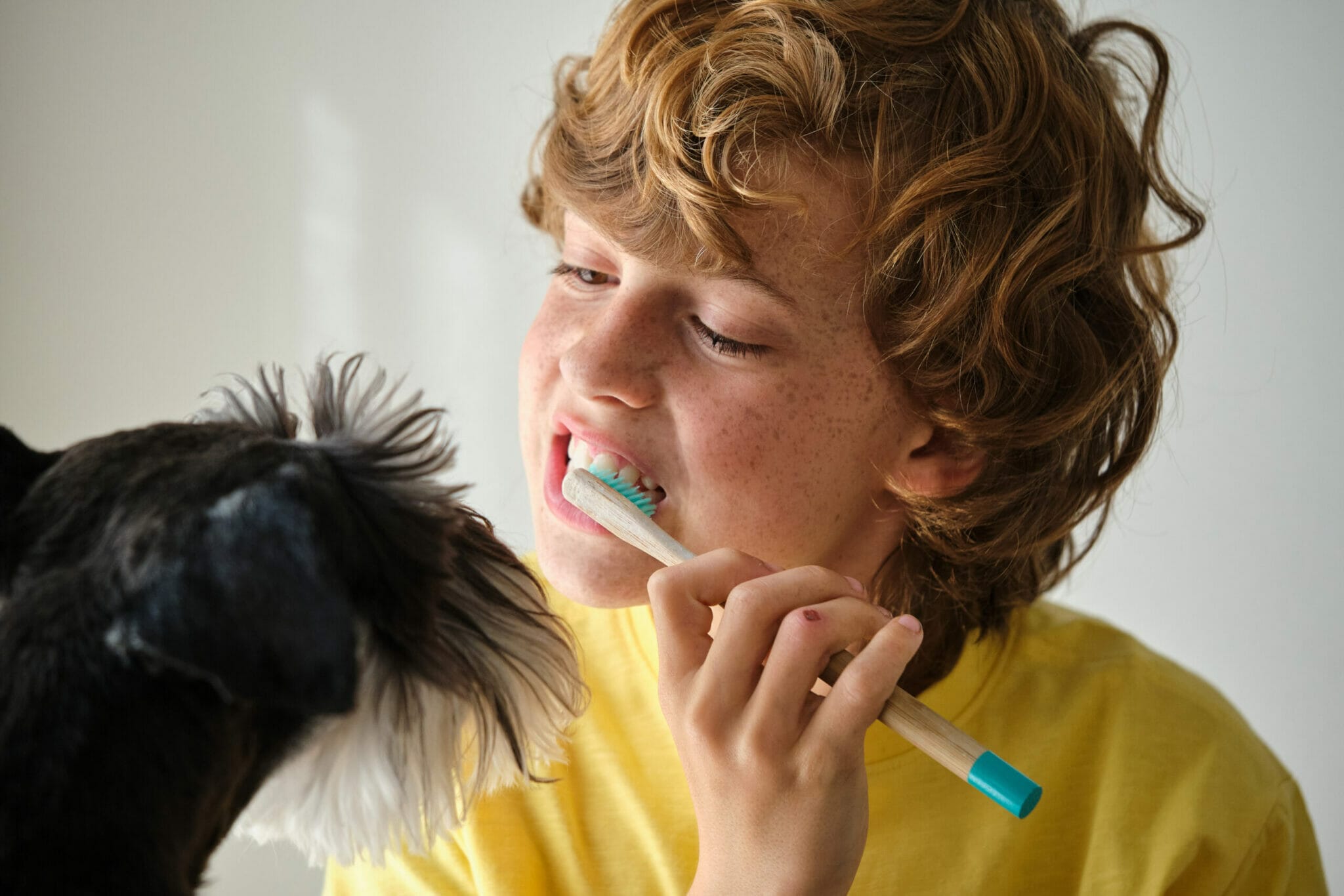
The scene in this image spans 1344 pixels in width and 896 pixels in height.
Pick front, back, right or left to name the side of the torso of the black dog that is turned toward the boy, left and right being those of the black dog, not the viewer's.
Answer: front

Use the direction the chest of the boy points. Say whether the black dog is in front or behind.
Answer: in front

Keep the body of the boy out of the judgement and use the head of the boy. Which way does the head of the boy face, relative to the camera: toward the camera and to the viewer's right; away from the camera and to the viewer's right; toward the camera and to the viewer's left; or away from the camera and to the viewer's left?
toward the camera and to the viewer's left

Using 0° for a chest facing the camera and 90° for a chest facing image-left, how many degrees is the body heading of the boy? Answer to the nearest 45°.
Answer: approximately 45°

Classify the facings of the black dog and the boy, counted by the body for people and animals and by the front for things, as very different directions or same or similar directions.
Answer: very different directions

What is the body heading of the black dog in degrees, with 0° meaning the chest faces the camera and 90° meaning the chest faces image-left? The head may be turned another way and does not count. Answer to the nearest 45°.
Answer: approximately 225°
